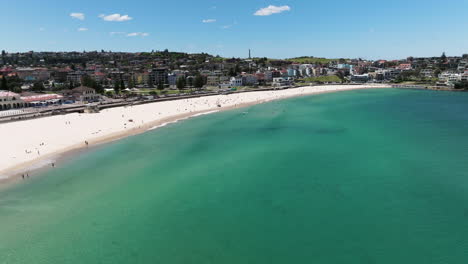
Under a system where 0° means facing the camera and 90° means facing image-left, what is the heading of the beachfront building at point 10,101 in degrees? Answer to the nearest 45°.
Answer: approximately 315°
